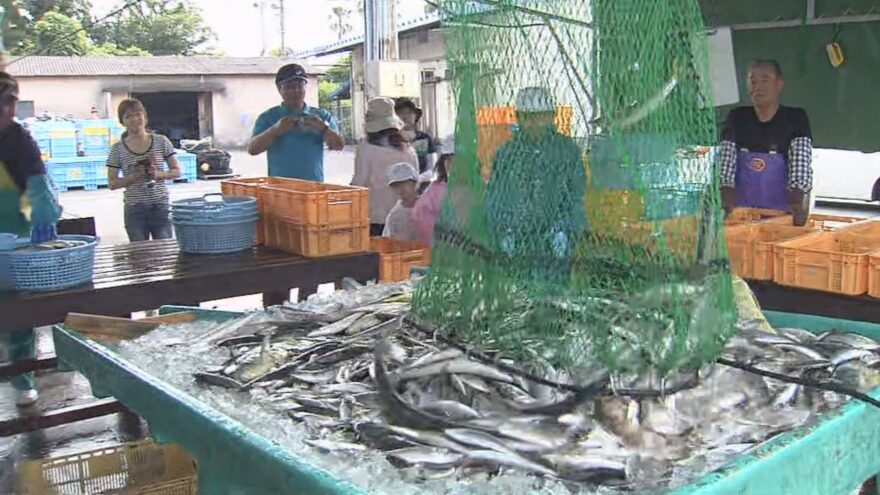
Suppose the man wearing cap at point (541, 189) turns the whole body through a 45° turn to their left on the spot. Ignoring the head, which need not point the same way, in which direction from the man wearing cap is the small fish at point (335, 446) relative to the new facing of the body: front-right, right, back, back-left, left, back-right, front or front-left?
right

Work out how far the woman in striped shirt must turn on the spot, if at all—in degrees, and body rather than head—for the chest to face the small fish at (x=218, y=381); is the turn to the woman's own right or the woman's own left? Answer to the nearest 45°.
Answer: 0° — they already face it

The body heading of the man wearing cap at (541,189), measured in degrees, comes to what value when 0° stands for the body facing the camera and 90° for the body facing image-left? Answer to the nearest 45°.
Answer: approximately 0°

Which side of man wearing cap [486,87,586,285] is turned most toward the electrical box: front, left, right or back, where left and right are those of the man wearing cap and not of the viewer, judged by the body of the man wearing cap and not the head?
back

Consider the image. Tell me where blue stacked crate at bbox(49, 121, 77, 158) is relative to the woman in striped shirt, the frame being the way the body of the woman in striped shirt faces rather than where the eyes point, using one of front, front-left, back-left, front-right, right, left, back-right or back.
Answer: back

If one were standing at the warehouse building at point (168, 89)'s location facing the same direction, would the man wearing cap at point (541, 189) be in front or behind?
in front

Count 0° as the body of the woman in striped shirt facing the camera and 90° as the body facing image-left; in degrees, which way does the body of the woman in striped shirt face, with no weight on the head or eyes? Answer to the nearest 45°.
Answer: approximately 0°
